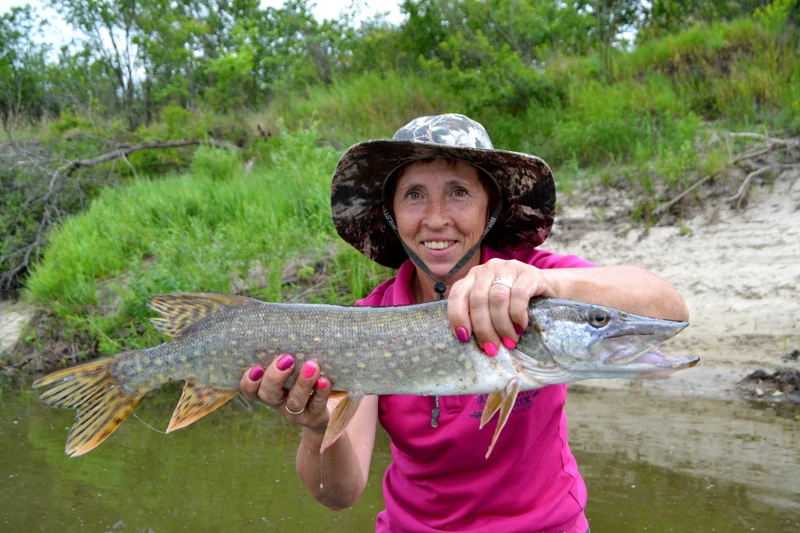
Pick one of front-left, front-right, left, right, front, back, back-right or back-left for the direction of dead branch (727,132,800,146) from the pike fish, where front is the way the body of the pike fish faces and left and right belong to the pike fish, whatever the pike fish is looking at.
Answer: front-left

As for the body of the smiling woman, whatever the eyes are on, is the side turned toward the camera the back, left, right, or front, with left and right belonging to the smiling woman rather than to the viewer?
front

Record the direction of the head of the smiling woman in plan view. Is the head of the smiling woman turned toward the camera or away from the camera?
toward the camera

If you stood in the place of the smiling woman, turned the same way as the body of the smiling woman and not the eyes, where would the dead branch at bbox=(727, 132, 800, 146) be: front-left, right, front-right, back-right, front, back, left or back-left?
back-left

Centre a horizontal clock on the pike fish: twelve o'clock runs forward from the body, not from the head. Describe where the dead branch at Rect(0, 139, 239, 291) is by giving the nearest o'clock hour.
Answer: The dead branch is roughly at 8 o'clock from the pike fish.

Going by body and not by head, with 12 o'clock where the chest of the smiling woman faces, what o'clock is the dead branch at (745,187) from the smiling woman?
The dead branch is roughly at 7 o'clock from the smiling woman.

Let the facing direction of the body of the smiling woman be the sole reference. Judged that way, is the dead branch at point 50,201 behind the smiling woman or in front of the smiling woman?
behind

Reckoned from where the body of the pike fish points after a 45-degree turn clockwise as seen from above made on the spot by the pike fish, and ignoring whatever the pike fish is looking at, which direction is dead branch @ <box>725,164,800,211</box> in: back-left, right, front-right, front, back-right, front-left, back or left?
left

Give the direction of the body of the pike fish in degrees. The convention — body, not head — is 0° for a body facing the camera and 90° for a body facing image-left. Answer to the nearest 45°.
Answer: approximately 270°
